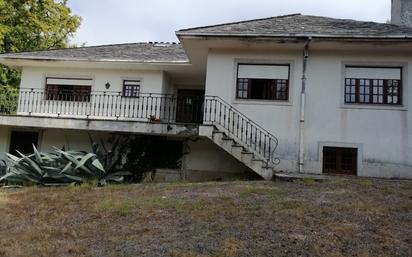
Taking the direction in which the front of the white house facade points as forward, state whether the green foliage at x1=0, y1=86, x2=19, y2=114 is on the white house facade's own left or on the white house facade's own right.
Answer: on the white house facade's own right

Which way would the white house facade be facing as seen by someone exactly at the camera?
facing the viewer

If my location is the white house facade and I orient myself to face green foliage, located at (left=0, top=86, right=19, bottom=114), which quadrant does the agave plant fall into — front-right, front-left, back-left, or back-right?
front-left

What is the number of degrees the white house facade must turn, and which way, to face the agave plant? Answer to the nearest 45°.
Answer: approximately 90° to its right

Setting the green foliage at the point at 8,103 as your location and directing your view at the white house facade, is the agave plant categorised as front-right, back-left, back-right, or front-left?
front-right

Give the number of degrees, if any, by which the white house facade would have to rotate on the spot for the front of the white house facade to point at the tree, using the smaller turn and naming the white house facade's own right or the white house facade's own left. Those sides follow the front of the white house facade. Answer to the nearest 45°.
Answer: approximately 135° to the white house facade's own right

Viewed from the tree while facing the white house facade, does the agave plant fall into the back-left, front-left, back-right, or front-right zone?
front-right

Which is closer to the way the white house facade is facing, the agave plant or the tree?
the agave plant
